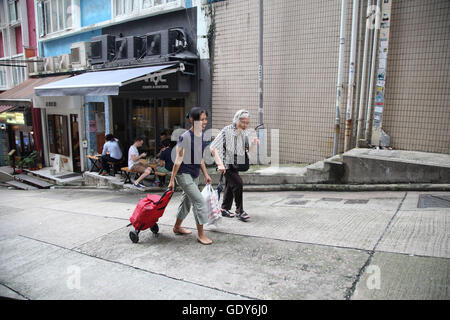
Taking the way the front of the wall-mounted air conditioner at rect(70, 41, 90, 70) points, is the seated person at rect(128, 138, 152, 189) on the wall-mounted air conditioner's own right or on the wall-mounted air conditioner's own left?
on the wall-mounted air conditioner's own left

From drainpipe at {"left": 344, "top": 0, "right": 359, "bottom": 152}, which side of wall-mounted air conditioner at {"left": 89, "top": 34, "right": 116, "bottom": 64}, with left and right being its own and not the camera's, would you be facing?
left

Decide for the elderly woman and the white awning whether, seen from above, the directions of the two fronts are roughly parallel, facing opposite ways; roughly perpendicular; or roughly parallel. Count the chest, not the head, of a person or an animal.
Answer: roughly perpendicular

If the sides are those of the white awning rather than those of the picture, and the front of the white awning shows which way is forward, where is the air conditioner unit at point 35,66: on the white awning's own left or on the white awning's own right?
on the white awning's own right

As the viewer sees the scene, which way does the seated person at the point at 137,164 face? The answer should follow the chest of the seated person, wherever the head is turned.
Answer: to the viewer's right

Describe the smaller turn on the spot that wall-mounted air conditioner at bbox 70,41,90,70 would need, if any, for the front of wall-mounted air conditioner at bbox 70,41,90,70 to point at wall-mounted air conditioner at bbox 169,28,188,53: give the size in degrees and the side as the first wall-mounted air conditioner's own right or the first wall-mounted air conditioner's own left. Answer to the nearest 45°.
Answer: approximately 90° to the first wall-mounted air conditioner's own left

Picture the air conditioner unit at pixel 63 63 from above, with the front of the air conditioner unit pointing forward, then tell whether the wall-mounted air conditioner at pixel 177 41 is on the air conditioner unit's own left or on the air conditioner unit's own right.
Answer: on the air conditioner unit's own left

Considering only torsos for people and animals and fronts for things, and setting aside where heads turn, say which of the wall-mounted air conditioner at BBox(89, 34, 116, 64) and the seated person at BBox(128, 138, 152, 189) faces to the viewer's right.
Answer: the seated person

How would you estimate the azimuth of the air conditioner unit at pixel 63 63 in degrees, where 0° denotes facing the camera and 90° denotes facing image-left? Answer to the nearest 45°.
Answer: approximately 45°
